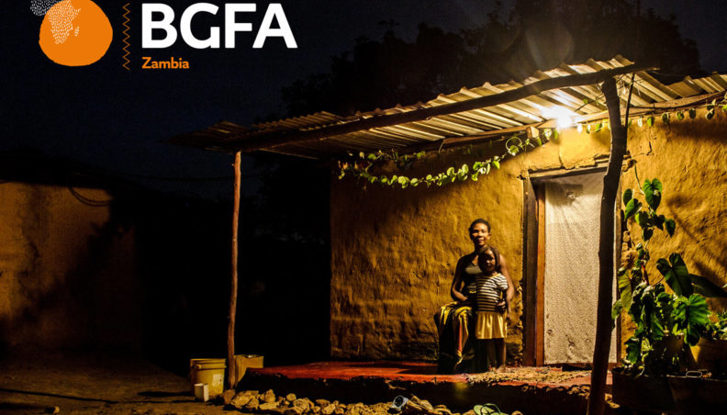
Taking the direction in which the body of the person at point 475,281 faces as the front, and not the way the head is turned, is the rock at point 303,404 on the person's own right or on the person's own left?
on the person's own right

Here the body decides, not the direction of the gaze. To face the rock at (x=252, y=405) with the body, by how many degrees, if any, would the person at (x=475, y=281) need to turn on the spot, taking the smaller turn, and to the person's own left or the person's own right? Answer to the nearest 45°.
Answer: approximately 90° to the person's own right

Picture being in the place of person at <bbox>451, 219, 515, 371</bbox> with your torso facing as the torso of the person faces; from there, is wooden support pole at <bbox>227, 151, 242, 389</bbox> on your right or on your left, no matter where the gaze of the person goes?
on your right

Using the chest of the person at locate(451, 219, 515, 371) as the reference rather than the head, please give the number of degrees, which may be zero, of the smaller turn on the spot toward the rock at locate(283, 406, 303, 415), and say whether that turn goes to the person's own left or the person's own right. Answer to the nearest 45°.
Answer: approximately 90° to the person's own right

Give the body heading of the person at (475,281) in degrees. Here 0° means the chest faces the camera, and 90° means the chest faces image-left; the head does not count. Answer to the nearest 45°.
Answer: approximately 0°

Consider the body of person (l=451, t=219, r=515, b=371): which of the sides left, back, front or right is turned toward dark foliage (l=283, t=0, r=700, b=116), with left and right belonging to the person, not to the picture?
back

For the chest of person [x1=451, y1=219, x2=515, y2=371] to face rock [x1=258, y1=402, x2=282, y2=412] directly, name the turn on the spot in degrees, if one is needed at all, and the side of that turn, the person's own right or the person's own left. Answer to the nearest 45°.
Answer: approximately 90° to the person's own right

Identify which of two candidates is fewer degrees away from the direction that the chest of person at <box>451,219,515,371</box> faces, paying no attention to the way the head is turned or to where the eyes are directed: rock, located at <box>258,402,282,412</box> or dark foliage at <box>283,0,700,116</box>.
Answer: the rock

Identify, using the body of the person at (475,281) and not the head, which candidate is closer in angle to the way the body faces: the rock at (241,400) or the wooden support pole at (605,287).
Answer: the wooden support pole
